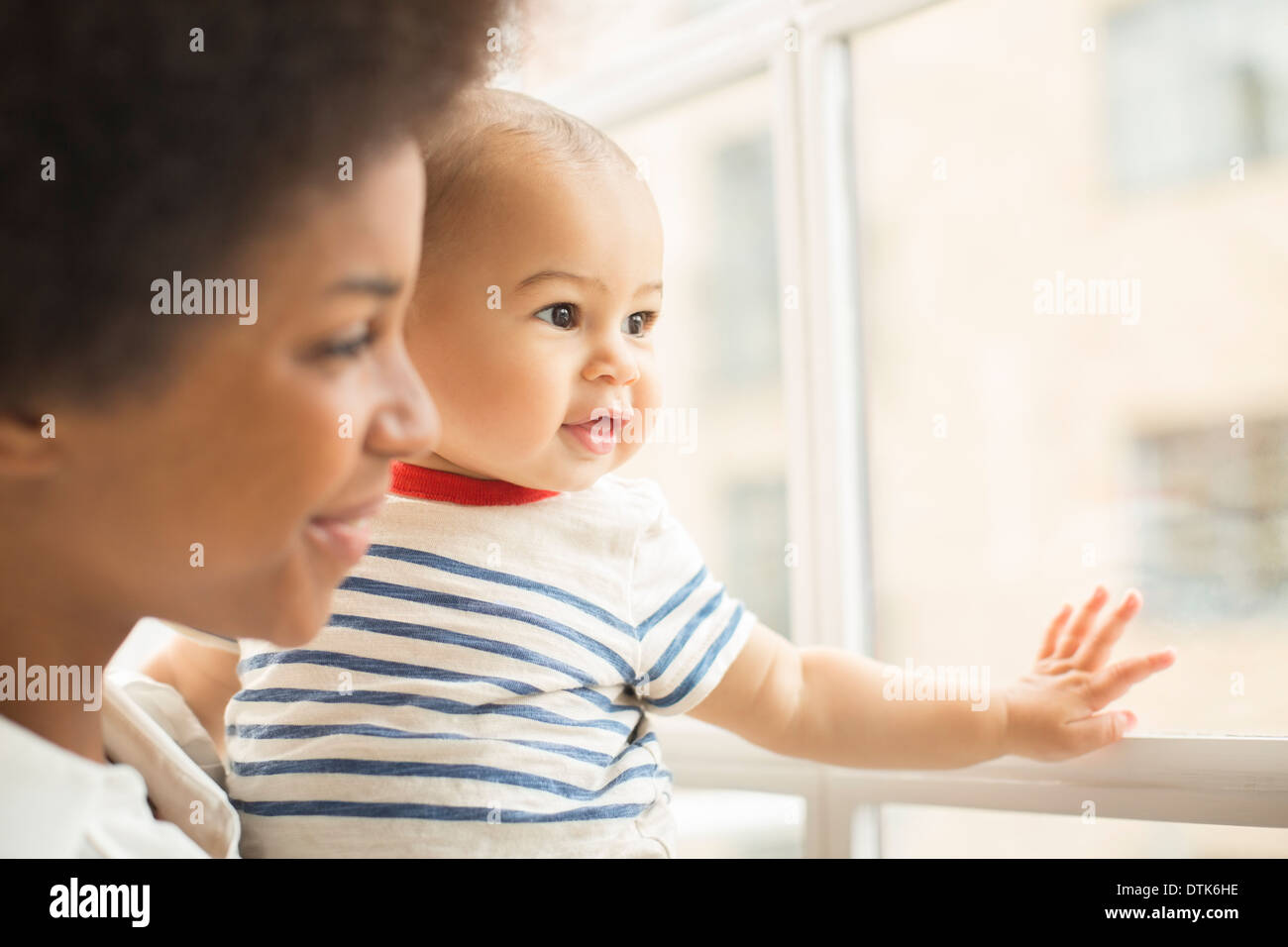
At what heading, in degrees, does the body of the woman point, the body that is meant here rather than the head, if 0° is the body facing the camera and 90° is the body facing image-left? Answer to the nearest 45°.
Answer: approximately 270°

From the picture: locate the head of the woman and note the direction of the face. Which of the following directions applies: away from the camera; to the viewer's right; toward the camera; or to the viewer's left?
to the viewer's right

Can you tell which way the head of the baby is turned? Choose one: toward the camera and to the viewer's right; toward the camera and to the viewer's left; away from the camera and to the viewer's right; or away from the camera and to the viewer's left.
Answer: toward the camera and to the viewer's right

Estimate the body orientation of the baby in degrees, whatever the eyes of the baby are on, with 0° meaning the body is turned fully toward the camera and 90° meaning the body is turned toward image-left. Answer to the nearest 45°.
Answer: approximately 315°
